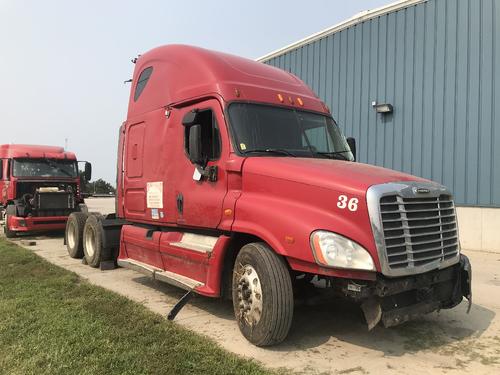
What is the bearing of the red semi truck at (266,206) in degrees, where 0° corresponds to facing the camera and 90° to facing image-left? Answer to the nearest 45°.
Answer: approximately 315°

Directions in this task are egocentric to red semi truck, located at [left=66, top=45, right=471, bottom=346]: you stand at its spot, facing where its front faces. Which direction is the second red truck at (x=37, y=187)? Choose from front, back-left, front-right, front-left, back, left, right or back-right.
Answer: back
